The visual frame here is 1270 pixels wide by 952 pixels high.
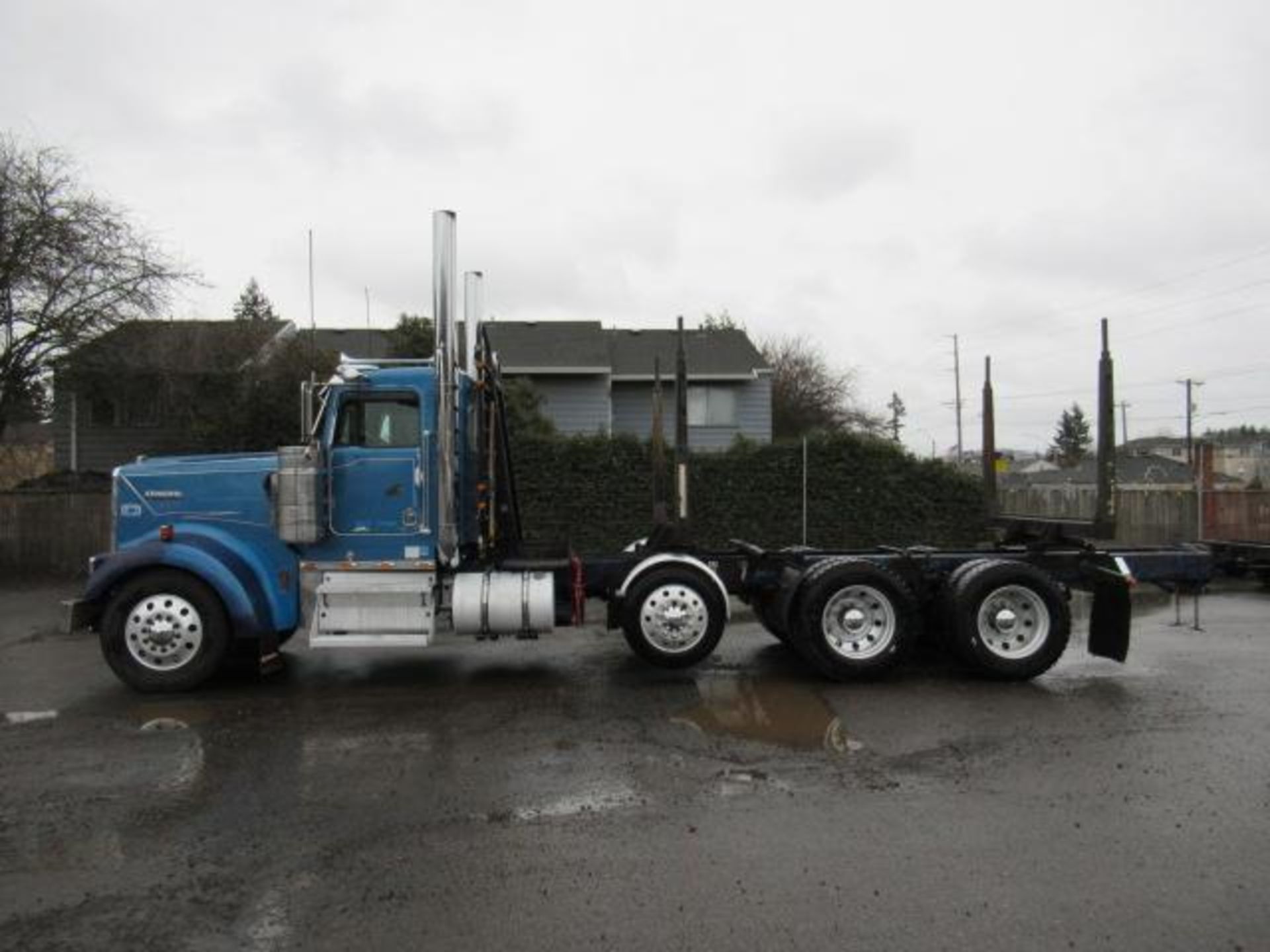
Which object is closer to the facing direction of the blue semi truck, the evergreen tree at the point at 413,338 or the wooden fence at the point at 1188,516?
the evergreen tree

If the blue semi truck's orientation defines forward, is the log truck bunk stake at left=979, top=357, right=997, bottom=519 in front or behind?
behind

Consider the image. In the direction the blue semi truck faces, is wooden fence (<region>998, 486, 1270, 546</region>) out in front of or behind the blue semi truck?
behind

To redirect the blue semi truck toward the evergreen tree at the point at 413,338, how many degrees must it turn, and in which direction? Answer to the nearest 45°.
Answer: approximately 90° to its right

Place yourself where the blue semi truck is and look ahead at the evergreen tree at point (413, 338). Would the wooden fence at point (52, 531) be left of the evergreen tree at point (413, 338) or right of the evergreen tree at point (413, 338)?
left

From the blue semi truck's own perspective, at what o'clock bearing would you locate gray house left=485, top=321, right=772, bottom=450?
The gray house is roughly at 3 o'clock from the blue semi truck.

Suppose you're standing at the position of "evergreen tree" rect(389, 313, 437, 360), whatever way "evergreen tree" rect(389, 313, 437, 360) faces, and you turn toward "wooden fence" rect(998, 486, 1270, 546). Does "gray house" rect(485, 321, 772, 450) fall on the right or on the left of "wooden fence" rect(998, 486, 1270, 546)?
left

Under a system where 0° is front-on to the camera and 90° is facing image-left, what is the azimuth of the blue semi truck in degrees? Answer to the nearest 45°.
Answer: approximately 90°
